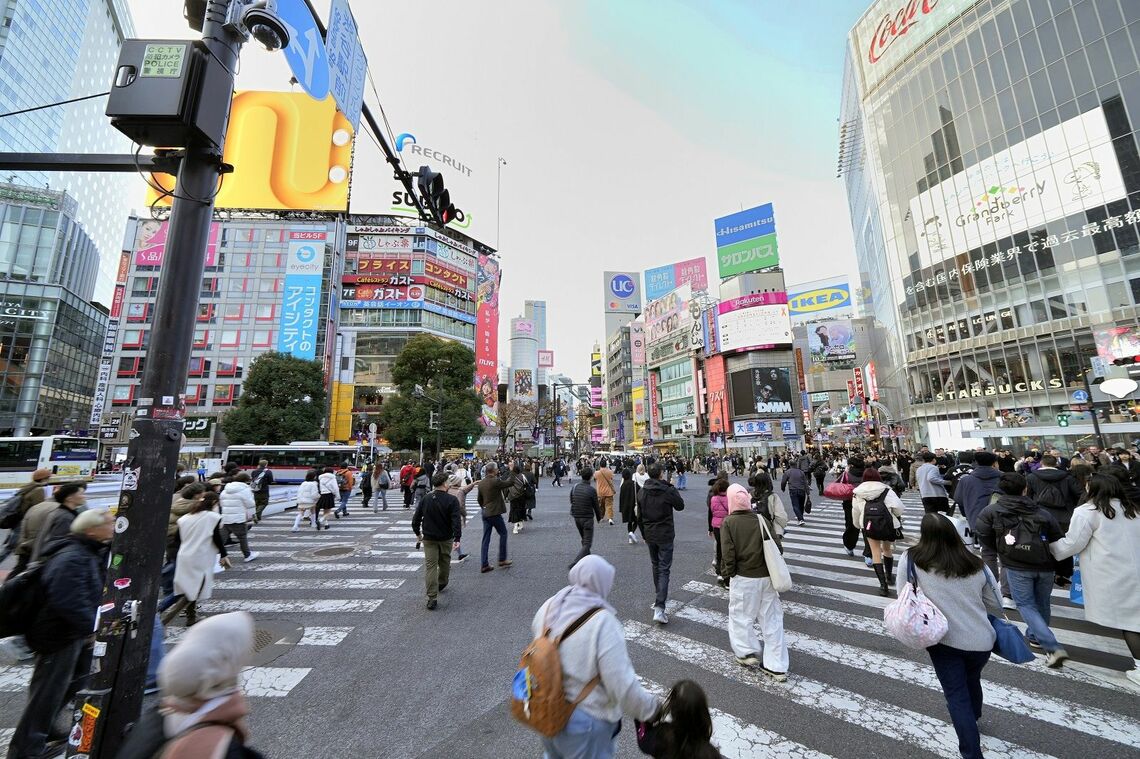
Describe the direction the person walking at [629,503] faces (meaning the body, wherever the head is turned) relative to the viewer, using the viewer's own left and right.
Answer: facing away from the viewer

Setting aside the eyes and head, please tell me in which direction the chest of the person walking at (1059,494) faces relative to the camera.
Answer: away from the camera

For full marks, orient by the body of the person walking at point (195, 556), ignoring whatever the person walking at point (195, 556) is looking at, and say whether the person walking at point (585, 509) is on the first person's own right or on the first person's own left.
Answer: on the first person's own right

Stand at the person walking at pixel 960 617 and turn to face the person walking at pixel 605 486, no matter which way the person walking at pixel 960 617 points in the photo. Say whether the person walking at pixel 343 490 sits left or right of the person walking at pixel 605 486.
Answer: left

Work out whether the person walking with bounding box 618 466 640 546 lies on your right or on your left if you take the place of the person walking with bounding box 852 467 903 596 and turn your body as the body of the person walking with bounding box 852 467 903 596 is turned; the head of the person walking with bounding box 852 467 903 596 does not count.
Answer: on your left

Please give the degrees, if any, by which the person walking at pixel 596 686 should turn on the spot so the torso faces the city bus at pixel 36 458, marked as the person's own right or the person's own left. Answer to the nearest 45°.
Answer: approximately 90° to the person's own left

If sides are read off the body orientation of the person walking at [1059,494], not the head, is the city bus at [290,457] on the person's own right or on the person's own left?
on the person's own left

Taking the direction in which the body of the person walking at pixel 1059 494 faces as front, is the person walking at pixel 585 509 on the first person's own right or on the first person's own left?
on the first person's own left

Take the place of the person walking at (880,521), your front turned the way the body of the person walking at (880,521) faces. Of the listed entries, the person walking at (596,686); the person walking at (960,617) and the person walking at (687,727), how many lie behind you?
3
